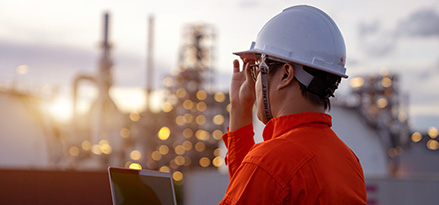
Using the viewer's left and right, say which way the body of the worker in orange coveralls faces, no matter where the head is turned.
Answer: facing away from the viewer and to the left of the viewer

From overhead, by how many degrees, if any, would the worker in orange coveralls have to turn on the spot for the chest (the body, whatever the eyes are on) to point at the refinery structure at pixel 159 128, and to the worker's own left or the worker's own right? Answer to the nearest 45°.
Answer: approximately 45° to the worker's own right

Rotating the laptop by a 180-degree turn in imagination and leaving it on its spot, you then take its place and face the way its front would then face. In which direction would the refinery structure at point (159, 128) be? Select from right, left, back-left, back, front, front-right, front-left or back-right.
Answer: front-right

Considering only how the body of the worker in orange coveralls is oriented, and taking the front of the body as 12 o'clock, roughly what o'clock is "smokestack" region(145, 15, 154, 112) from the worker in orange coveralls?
The smokestack is roughly at 1 o'clock from the worker in orange coveralls.

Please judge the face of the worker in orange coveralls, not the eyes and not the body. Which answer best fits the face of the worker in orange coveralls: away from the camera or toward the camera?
away from the camera

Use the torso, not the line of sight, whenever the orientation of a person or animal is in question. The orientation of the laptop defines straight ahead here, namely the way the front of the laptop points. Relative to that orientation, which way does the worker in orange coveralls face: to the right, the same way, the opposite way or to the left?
the opposite way
